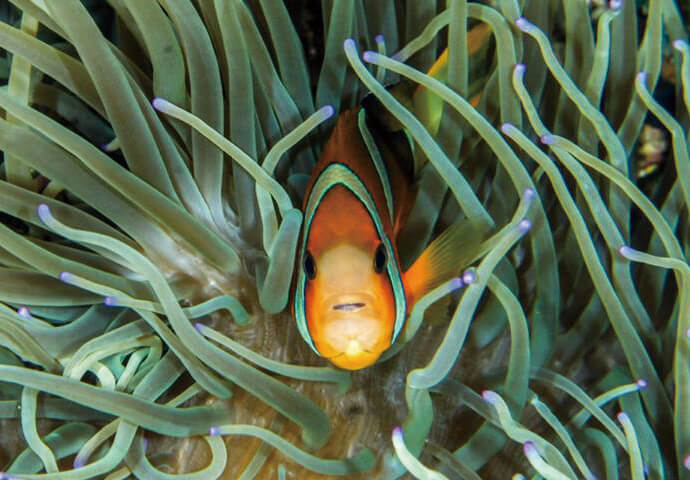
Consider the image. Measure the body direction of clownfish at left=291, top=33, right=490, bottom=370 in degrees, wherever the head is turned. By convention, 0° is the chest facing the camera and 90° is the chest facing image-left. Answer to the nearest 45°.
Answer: approximately 0°
